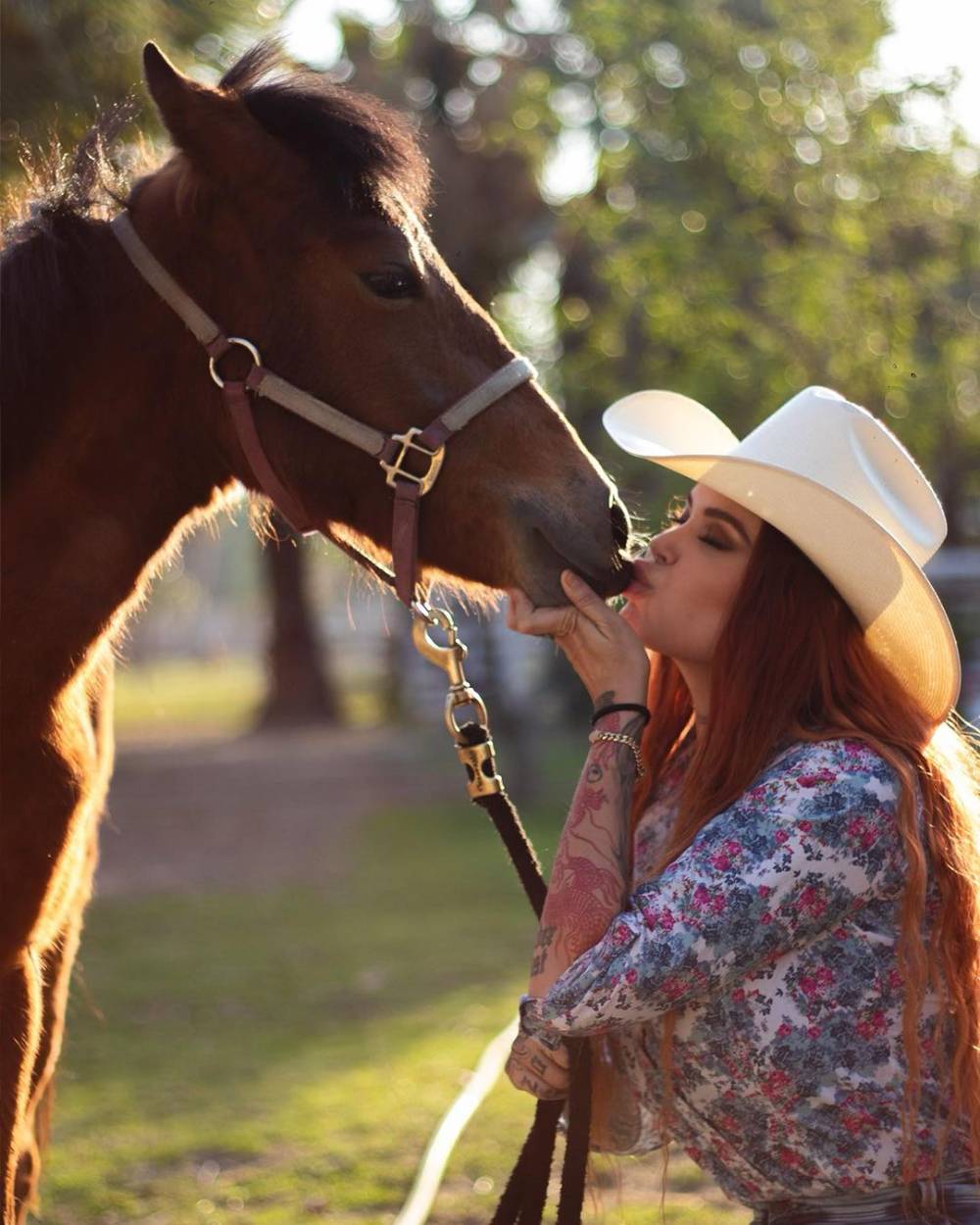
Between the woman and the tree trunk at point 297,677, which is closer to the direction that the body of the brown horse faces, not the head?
the woman

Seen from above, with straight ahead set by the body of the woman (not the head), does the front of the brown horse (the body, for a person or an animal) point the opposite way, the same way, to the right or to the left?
the opposite way

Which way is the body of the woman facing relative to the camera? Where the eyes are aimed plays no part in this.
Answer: to the viewer's left

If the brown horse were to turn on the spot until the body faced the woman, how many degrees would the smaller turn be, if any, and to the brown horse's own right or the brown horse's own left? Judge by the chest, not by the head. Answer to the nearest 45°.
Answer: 0° — it already faces them

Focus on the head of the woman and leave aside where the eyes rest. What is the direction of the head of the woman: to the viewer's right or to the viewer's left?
to the viewer's left

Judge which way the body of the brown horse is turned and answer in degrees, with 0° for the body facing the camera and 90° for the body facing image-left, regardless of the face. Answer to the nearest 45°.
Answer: approximately 270°

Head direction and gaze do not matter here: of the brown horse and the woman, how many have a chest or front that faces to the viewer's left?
1

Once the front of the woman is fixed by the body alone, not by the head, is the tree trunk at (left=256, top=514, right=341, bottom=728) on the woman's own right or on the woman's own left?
on the woman's own right

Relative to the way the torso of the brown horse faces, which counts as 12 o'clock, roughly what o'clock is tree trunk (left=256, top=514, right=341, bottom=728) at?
The tree trunk is roughly at 9 o'clock from the brown horse.
